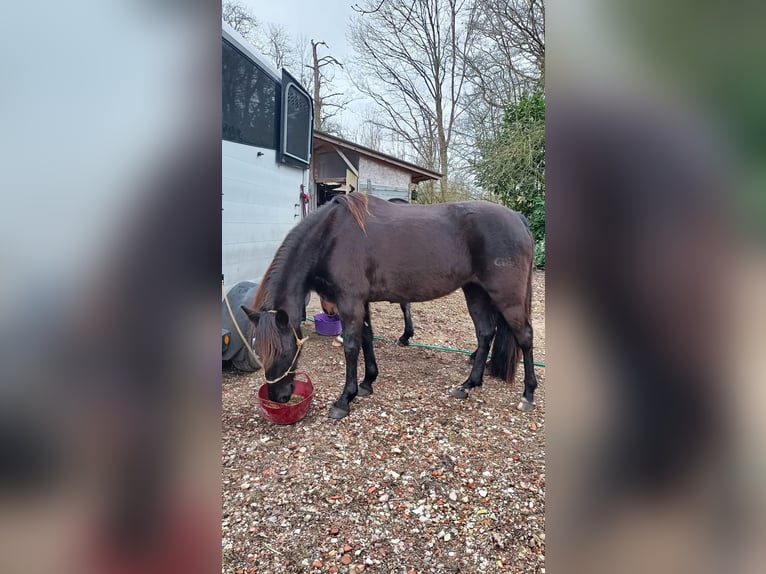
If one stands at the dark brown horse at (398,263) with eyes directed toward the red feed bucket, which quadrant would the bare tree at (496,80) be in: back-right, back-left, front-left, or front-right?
back-right

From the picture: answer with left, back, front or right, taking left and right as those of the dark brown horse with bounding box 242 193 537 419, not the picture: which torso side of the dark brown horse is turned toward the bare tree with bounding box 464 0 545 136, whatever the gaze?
right

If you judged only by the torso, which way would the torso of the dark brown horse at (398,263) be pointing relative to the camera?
to the viewer's left
